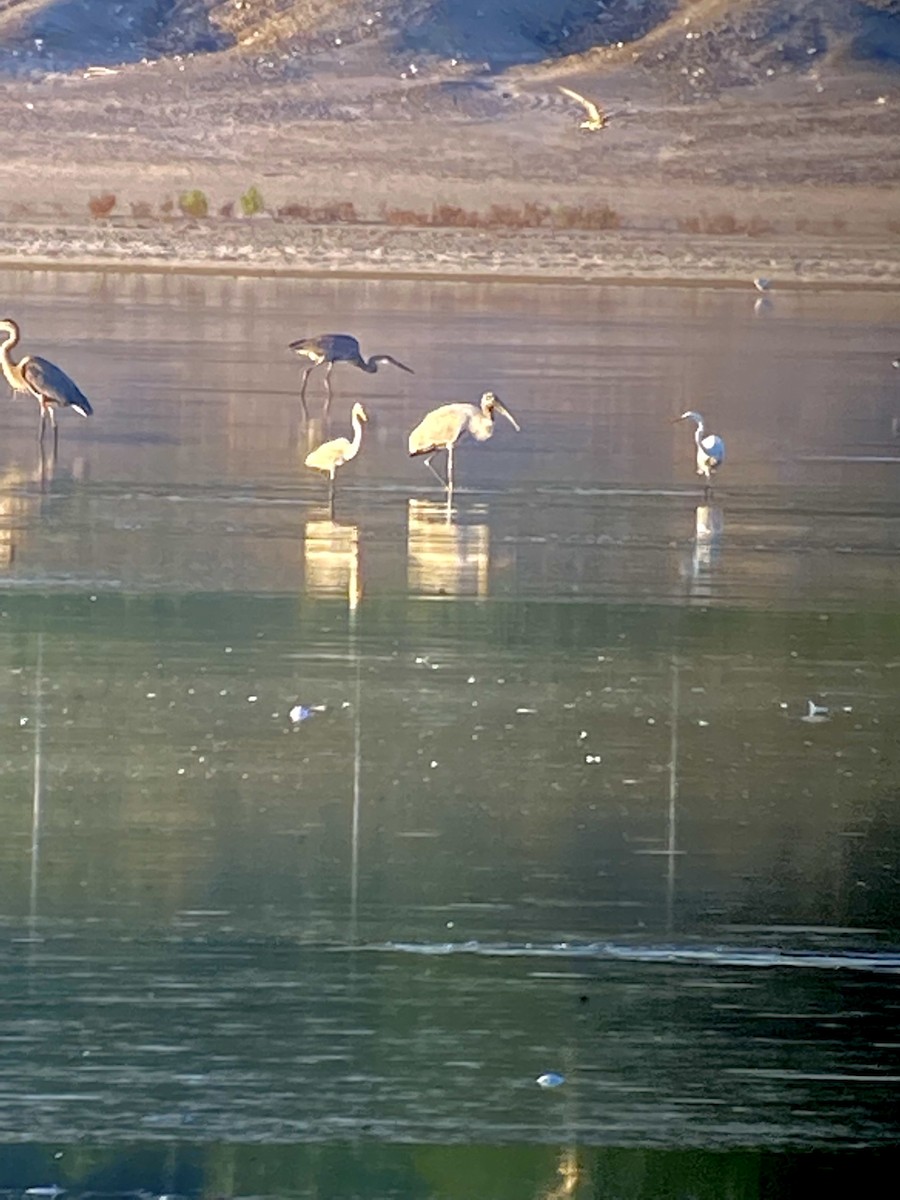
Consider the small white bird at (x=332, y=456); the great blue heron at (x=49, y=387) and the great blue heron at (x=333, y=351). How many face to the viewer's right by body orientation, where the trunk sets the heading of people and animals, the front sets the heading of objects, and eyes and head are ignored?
2

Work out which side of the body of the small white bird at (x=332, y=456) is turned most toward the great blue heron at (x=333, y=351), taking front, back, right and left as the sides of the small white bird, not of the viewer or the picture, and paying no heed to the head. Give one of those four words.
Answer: left

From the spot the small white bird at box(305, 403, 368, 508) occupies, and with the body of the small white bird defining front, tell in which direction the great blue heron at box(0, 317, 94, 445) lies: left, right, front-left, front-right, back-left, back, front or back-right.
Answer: back-left

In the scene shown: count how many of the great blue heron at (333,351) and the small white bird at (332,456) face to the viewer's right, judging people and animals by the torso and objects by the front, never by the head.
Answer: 2

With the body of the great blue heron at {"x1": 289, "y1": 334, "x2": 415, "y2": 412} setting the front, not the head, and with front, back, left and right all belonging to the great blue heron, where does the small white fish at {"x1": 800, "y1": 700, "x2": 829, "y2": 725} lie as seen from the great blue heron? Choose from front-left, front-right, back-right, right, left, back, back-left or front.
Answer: right

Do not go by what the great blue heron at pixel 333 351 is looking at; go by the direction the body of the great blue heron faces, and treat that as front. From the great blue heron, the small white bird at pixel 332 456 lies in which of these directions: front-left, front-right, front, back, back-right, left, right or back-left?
right

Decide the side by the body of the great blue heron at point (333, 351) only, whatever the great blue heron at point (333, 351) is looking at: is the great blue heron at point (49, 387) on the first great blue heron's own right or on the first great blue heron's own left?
on the first great blue heron's own right

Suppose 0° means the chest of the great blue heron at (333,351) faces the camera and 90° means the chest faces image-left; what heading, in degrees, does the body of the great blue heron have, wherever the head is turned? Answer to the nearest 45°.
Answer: approximately 270°

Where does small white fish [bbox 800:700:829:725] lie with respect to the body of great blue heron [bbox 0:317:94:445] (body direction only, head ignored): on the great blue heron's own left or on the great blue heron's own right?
on the great blue heron's own left

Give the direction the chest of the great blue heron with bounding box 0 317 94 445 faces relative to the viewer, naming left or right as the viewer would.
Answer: facing to the left of the viewer

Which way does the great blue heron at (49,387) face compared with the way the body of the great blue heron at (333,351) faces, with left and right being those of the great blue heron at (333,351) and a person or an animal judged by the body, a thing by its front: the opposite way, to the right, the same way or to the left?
the opposite way

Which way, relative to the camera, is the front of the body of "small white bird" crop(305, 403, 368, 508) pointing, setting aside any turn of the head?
to the viewer's right
